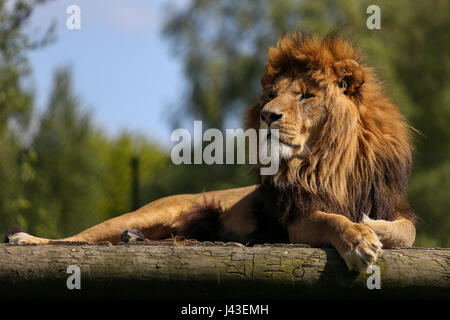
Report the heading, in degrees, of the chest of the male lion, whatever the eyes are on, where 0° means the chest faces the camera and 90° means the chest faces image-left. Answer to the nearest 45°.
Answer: approximately 315°
